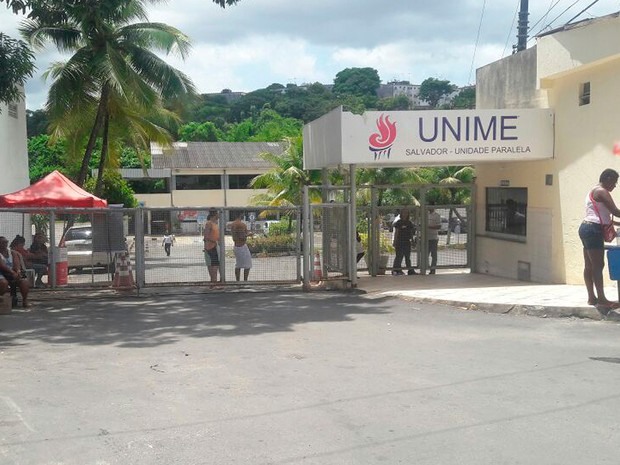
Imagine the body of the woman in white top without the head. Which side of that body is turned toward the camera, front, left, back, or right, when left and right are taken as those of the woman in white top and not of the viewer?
right

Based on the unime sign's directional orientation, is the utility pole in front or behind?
behind

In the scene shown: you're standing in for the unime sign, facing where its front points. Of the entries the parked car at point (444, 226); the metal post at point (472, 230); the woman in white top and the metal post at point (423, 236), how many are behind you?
3

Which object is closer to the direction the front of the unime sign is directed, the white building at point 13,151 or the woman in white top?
the woman in white top

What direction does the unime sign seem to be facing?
toward the camera

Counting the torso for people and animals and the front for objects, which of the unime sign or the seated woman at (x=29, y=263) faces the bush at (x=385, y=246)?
the seated woman

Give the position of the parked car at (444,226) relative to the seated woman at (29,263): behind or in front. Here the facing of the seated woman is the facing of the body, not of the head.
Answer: in front

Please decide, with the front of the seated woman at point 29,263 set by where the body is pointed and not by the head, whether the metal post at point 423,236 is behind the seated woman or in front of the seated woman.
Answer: in front

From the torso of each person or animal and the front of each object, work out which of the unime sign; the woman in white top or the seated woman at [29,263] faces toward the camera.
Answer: the unime sign

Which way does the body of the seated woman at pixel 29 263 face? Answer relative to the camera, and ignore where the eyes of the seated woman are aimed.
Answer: to the viewer's right

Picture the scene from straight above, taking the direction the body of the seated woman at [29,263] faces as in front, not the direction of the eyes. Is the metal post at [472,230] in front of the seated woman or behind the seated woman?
in front
